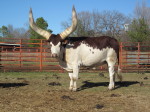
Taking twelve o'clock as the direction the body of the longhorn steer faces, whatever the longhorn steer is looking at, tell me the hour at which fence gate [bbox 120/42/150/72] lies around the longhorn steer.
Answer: The fence gate is roughly at 4 o'clock from the longhorn steer.

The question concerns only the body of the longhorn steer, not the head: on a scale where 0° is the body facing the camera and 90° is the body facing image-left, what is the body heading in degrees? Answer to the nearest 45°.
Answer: approximately 90°
